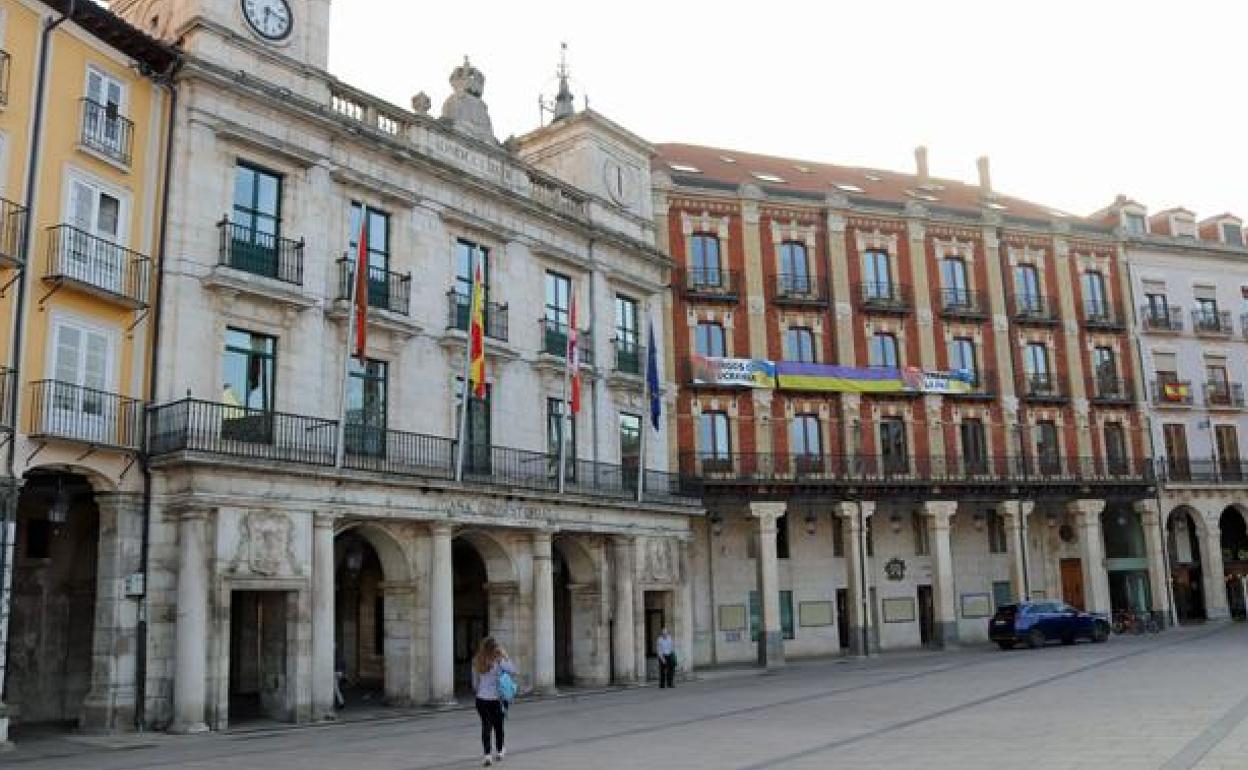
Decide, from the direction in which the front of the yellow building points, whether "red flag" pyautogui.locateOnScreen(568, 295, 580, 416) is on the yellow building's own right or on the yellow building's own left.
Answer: on the yellow building's own left

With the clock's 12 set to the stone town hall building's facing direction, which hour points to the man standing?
The man standing is roughly at 10 o'clock from the stone town hall building.

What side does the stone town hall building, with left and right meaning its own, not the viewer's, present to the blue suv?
left

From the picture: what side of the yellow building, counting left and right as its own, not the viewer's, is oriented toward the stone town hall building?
left

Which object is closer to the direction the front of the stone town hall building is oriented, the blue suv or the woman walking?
the woman walking

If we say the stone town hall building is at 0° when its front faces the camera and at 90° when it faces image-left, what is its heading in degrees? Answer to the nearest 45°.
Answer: approximately 315°

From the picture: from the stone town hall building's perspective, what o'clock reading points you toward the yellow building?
The yellow building is roughly at 3 o'clock from the stone town hall building.

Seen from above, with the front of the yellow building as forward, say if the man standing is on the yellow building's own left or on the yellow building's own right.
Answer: on the yellow building's own left

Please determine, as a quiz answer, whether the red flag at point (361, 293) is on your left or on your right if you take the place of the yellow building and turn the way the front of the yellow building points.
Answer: on your left
